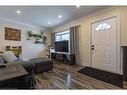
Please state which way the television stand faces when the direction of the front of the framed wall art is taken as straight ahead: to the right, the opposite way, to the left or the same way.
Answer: to the right

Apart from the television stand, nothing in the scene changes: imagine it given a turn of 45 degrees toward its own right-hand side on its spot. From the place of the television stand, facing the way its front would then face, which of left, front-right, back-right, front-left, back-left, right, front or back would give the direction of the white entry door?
back-left

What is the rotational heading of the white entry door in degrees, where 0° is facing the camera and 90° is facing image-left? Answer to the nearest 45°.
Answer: approximately 45°

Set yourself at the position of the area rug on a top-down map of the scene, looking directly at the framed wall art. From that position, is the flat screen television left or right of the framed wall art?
right

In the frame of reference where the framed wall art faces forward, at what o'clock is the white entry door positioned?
The white entry door is roughly at 12 o'clock from the framed wall art.

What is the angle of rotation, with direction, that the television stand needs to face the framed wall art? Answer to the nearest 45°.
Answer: approximately 45° to its right

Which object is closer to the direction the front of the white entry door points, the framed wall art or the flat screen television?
the framed wall art

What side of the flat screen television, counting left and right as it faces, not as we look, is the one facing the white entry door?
left
